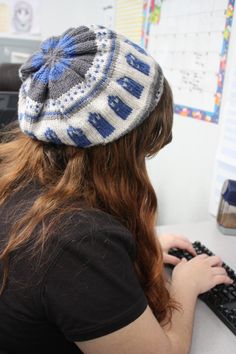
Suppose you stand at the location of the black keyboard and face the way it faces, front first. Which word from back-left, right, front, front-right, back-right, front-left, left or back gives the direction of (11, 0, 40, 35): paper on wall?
right

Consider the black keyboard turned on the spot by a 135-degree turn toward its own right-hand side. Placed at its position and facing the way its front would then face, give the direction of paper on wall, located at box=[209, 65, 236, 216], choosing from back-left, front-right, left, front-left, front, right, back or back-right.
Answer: front

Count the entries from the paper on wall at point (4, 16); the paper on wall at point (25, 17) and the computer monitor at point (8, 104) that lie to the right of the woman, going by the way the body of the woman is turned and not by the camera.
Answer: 0

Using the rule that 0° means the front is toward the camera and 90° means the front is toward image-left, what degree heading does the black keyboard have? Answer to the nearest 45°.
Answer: approximately 45°

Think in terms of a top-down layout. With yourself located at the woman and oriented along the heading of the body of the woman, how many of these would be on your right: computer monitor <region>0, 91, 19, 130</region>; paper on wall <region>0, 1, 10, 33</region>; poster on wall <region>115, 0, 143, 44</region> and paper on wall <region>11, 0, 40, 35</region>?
0

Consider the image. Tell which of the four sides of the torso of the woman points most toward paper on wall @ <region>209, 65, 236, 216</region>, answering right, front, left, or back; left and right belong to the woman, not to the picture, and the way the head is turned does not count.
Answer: front

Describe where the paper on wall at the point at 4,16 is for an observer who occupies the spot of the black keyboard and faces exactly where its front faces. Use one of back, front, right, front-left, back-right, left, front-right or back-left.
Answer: right

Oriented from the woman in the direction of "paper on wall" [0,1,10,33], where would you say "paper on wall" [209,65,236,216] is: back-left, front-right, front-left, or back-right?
front-right

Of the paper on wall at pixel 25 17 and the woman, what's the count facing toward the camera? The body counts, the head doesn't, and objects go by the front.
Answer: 1

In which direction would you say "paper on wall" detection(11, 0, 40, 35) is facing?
toward the camera

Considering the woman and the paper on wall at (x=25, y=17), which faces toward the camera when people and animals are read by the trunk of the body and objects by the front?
the paper on wall

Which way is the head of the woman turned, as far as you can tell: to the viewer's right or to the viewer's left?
to the viewer's right

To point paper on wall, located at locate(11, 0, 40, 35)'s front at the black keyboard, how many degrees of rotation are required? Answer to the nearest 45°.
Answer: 0° — it already faces it

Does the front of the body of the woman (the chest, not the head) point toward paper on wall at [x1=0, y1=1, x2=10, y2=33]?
no

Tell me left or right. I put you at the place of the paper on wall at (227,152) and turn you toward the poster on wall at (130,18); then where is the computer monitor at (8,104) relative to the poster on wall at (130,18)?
left

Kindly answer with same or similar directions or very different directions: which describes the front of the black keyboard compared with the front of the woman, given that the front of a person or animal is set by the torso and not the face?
very different directions
